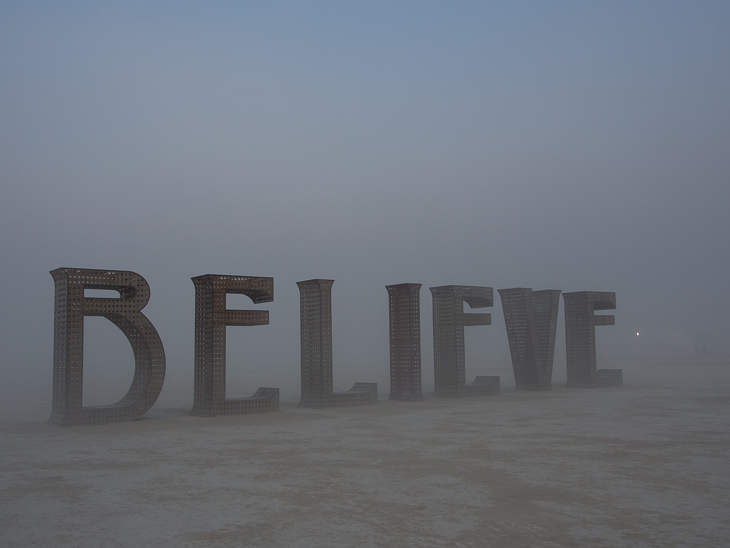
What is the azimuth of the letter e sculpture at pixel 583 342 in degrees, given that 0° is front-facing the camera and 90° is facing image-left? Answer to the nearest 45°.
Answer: approximately 315°

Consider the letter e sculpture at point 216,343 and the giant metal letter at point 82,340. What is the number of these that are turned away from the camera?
0

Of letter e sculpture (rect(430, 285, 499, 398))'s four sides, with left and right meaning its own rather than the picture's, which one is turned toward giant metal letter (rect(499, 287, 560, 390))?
left

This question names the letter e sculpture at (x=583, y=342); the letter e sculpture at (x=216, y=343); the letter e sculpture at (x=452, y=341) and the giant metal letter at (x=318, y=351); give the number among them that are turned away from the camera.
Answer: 0

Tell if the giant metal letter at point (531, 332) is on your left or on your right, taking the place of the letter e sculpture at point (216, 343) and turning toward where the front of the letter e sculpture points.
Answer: on your left

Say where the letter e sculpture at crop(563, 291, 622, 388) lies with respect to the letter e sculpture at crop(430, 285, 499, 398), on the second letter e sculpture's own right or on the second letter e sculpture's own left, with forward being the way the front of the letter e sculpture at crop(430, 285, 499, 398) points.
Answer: on the second letter e sculpture's own left

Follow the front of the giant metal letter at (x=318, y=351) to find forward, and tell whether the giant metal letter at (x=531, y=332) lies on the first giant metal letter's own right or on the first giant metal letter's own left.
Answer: on the first giant metal letter's own left

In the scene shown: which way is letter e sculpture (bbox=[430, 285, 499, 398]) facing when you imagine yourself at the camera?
facing the viewer and to the right of the viewer

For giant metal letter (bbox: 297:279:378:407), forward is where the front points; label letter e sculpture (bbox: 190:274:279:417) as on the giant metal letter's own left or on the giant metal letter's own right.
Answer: on the giant metal letter's own right
